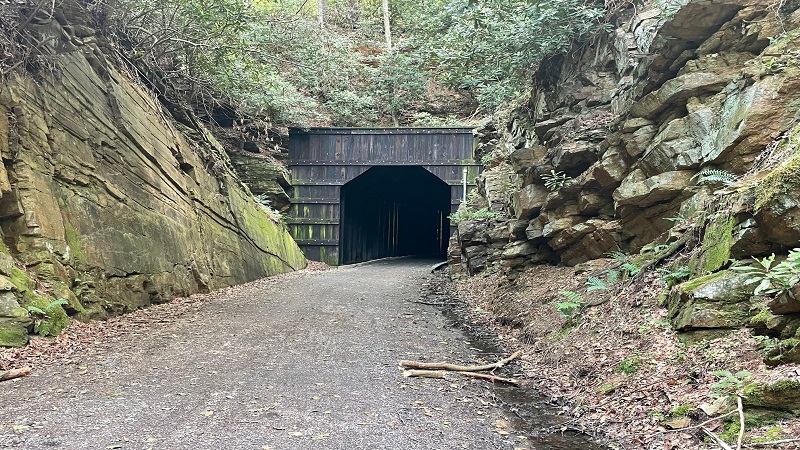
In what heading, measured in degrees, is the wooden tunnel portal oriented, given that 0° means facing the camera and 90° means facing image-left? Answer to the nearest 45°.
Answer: approximately 0°

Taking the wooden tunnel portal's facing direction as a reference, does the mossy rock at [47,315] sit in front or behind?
in front

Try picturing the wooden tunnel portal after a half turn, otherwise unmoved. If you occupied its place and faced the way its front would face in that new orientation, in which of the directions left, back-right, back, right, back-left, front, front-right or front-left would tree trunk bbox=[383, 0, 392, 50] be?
front

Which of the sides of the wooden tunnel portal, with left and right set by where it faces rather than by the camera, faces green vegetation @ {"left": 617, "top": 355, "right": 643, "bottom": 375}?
front

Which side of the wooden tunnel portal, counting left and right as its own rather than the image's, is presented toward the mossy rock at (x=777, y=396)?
front

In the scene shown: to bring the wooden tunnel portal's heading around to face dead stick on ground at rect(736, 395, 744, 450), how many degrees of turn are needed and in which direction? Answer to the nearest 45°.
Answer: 0° — it already faces it

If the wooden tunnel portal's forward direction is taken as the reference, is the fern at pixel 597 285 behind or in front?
in front

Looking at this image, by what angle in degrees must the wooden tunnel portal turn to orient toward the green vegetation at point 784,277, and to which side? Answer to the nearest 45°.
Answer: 0° — it already faces it

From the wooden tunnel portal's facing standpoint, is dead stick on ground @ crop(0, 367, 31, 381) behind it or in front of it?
in front

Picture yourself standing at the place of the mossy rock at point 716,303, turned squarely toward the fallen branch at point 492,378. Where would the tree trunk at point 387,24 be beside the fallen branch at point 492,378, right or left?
right

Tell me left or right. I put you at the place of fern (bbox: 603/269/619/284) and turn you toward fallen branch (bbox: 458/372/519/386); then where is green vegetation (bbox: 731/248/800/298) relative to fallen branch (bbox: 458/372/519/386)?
left
